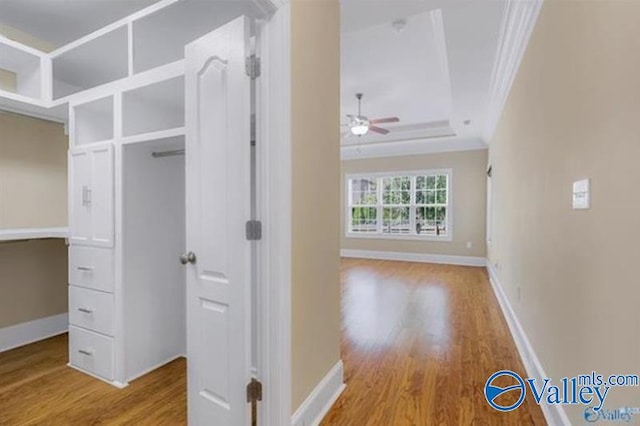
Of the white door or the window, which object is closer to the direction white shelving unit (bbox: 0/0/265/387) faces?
the white door

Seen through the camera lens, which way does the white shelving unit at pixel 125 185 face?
facing the viewer and to the left of the viewer

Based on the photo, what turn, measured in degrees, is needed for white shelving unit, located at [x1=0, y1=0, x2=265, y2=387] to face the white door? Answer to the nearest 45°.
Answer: approximately 45° to its left

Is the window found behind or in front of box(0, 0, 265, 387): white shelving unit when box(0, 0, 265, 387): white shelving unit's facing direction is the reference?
behind
